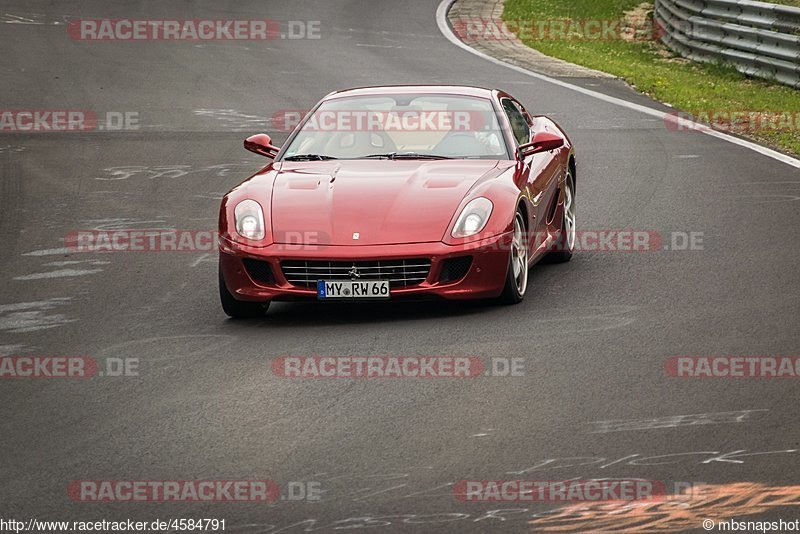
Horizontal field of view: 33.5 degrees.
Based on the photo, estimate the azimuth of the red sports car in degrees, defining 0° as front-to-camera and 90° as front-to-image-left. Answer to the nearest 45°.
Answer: approximately 0°

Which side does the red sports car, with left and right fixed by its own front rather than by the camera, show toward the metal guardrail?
back
